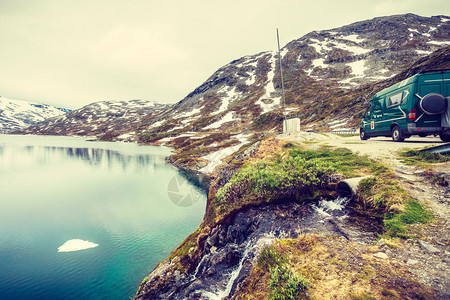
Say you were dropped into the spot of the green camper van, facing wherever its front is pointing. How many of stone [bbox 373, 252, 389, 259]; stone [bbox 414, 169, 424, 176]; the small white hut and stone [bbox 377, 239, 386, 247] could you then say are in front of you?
1

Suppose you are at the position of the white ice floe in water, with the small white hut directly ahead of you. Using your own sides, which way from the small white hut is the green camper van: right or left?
right

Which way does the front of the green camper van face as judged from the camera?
facing away from the viewer and to the left of the viewer

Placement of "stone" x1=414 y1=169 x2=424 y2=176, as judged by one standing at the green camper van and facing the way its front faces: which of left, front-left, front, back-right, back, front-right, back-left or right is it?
back-left

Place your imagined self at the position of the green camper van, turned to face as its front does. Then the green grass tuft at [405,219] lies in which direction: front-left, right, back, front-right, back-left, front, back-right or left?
back-left

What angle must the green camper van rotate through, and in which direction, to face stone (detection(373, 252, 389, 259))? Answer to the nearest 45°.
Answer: approximately 135° to its left

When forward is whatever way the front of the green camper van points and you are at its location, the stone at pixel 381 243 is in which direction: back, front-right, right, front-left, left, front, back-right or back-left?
back-left

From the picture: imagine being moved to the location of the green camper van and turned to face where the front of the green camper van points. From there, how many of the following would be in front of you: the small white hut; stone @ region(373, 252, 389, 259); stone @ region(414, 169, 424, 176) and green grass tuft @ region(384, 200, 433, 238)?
1
